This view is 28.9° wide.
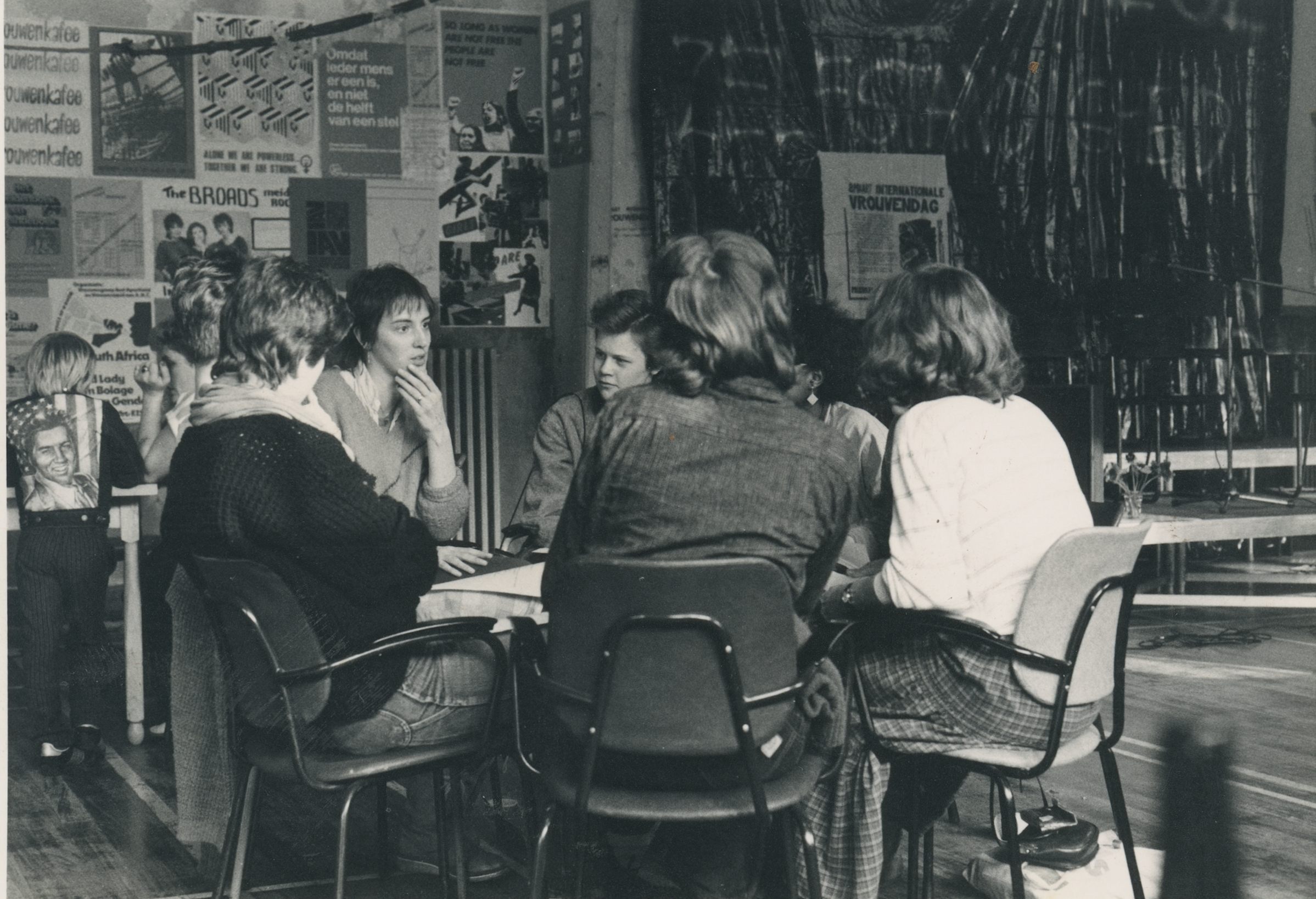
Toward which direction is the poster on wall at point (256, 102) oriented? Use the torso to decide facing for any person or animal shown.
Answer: toward the camera

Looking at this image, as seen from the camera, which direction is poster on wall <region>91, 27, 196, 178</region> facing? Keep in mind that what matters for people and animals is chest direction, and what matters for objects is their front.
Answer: toward the camera

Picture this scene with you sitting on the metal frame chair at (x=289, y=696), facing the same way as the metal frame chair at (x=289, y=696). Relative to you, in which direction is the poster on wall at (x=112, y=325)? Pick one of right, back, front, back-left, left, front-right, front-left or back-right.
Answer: front-left

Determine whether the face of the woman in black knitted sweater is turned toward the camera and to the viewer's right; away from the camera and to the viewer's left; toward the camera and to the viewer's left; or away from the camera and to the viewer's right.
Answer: away from the camera and to the viewer's right

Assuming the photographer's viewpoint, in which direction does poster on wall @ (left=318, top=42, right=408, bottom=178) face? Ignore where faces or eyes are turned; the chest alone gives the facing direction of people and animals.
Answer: facing the viewer

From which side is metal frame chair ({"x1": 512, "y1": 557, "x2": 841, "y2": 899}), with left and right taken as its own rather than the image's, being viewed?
back

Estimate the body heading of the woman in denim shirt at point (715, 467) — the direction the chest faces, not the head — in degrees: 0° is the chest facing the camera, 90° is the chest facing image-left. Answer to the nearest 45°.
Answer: approximately 180°

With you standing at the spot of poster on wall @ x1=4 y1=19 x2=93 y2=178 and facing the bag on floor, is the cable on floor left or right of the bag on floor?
left

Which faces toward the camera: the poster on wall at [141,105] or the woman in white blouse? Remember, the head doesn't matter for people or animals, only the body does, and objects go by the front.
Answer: the poster on wall

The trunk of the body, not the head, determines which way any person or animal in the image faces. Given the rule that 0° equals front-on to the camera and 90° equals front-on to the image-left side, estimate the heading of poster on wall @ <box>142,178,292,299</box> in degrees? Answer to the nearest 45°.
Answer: approximately 0°

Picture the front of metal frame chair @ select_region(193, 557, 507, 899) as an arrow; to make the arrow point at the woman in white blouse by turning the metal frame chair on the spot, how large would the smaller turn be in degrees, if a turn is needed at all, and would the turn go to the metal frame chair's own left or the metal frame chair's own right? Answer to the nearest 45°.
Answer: approximately 45° to the metal frame chair's own right

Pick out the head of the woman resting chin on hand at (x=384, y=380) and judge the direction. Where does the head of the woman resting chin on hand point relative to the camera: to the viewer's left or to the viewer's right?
to the viewer's right

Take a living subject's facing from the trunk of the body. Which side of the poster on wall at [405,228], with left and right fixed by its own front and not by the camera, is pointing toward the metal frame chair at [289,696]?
front

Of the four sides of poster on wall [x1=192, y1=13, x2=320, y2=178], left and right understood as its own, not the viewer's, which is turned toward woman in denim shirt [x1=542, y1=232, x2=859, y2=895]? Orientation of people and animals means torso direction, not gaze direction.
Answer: front

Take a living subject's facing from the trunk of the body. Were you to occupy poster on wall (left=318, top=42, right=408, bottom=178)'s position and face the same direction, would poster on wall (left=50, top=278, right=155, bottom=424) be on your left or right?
on your right

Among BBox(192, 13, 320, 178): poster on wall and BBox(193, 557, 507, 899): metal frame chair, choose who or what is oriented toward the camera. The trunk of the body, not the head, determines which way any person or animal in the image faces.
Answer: the poster on wall
